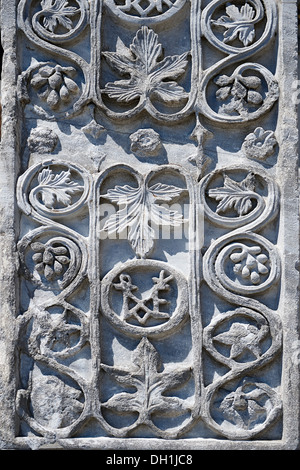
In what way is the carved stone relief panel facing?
toward the camera
